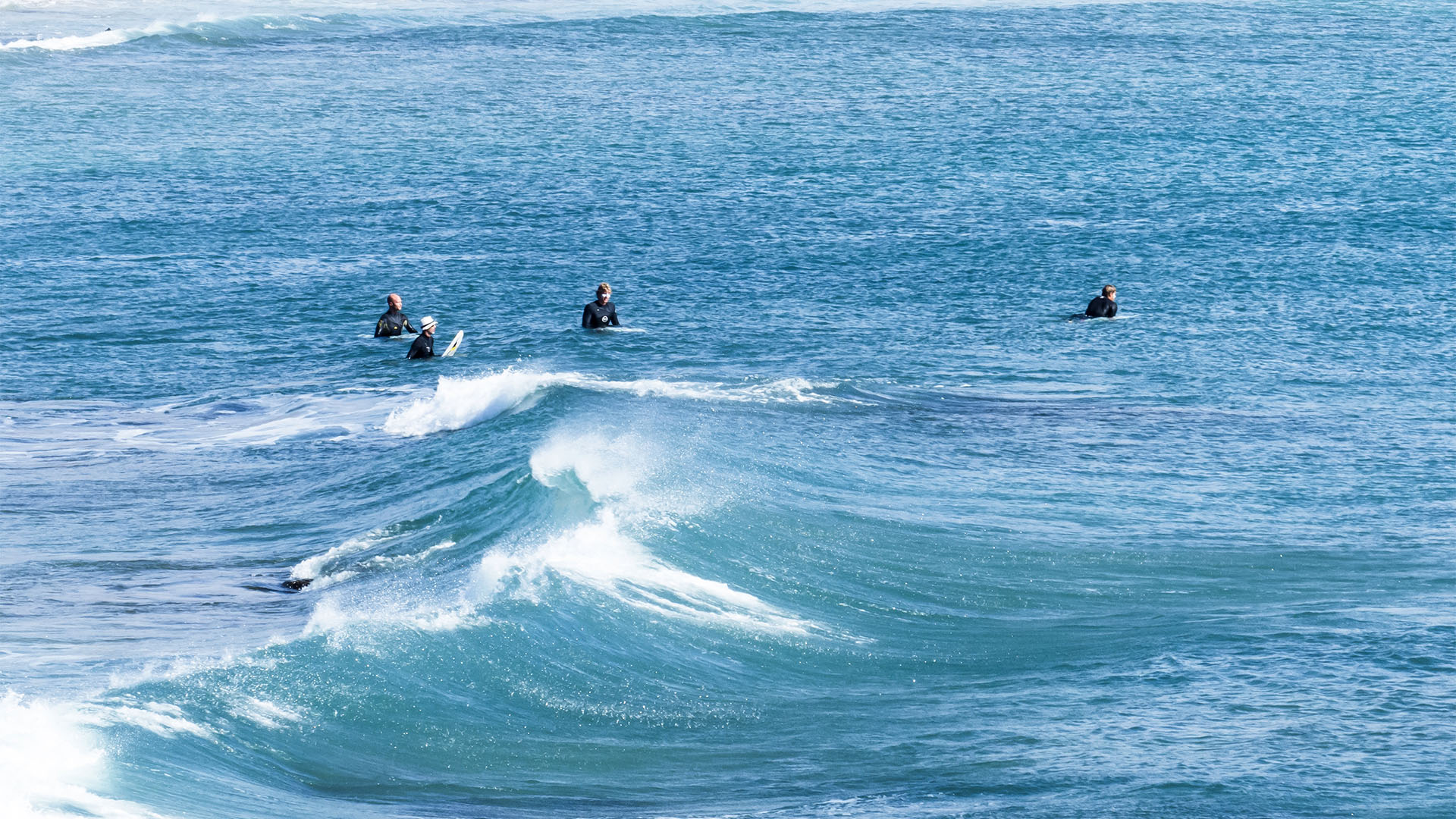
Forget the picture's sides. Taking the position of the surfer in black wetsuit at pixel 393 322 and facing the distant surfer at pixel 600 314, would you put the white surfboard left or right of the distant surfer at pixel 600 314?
right

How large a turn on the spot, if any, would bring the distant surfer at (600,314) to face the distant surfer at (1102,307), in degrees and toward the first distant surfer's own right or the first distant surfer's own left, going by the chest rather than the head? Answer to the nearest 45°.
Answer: approximately 45° to the first distant surfer's own left

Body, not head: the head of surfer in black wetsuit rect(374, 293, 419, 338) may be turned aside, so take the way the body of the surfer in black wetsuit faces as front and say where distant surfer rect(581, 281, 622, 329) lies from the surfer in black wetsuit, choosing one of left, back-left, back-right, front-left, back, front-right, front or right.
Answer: front-left

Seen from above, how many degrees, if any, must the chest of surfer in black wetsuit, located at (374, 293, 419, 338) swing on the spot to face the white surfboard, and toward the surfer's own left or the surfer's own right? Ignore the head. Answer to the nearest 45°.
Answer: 0° — they already face it

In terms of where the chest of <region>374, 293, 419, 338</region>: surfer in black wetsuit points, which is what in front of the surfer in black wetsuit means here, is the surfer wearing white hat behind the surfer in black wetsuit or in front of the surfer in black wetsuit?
in front

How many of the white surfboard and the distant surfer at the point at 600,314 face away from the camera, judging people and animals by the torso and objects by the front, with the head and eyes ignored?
0

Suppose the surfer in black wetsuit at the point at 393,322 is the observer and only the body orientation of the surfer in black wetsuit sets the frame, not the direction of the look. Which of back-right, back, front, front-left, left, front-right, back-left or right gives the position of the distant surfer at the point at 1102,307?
front-left

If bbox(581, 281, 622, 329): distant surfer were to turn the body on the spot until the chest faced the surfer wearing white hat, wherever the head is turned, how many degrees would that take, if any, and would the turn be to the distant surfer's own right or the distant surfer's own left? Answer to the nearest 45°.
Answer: approximately 135° to the distant surfer's own right

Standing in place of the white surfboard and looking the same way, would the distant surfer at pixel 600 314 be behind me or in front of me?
in front

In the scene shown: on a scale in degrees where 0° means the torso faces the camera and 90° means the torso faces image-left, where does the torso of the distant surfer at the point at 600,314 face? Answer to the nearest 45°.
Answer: approximately 315°

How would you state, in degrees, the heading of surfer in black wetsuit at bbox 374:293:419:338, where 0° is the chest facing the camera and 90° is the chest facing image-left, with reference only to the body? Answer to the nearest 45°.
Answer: approximately 315°

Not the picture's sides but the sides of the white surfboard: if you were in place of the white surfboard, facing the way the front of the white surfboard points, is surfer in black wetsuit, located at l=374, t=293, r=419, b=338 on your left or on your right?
on your left
